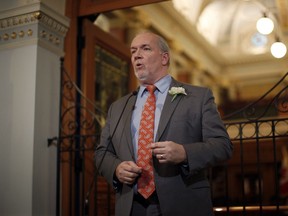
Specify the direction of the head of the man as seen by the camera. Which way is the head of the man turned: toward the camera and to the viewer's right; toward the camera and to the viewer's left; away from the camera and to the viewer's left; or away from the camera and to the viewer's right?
toward the camera and to the viewer's left

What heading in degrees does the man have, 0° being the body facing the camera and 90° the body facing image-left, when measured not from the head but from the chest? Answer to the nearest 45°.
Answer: approximately 45°

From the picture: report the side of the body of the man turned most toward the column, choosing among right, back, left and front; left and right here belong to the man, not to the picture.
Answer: right
